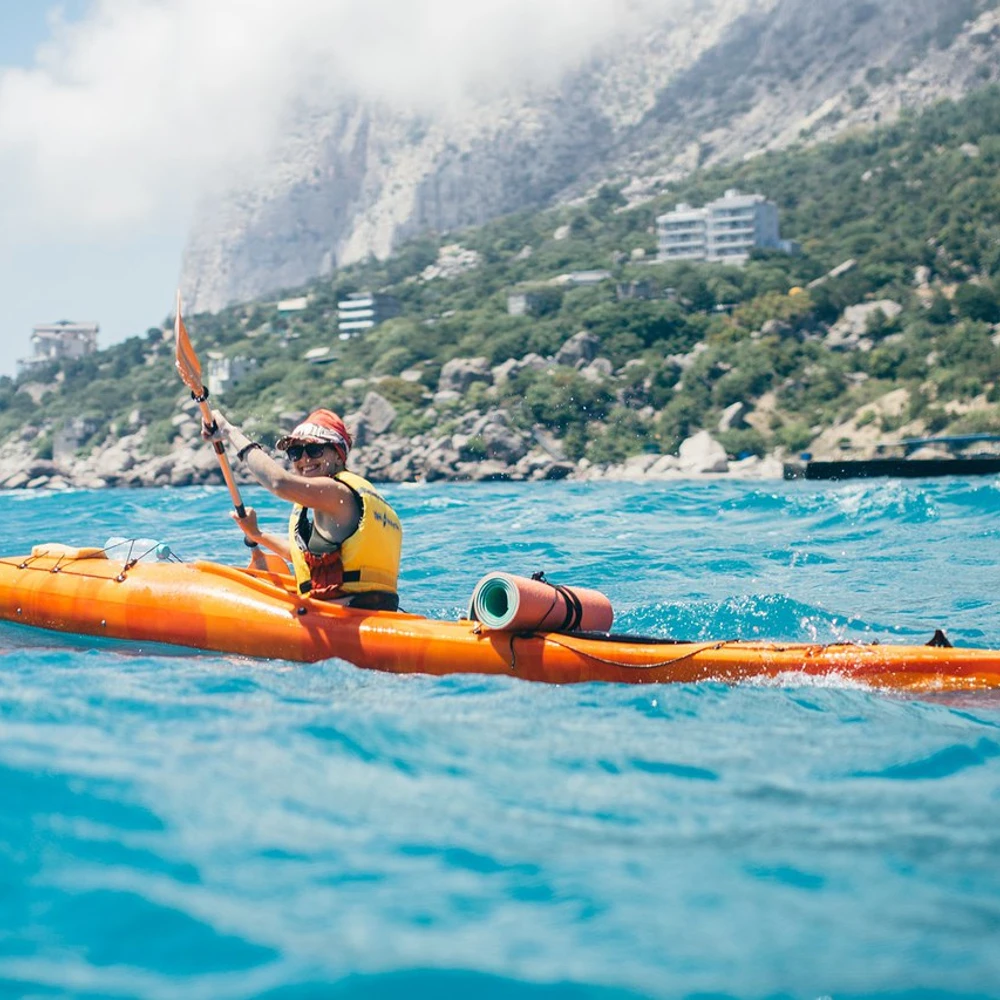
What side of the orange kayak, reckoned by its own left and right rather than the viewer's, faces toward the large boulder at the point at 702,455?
right

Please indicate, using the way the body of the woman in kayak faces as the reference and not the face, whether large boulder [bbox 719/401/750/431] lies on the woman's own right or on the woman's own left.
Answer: on the woman's own right

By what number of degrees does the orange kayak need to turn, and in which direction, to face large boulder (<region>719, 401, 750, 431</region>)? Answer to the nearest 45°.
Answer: approximately 90° to its right

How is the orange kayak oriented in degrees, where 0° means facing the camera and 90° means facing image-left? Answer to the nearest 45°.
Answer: approximately 90°

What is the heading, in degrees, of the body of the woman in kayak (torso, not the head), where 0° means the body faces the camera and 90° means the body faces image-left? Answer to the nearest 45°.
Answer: approximately 90°
